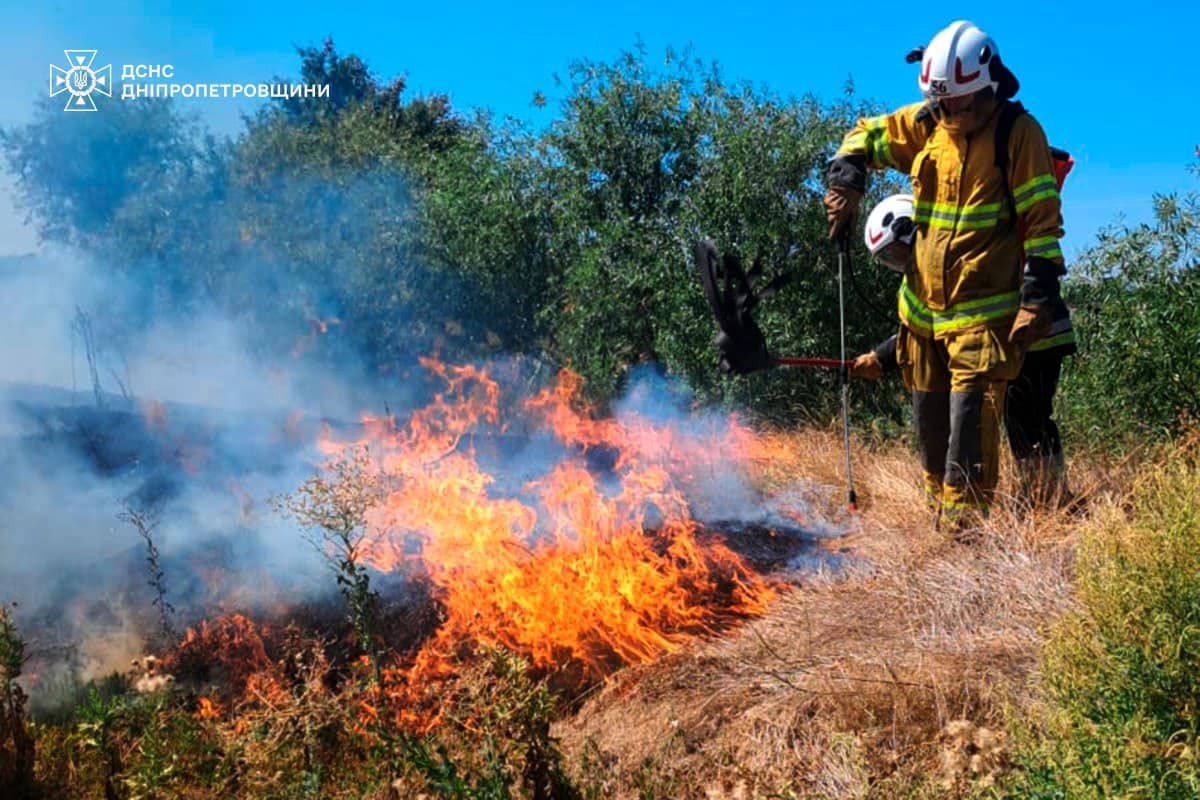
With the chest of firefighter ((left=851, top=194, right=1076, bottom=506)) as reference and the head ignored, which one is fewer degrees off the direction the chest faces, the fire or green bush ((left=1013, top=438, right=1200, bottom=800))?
the fire

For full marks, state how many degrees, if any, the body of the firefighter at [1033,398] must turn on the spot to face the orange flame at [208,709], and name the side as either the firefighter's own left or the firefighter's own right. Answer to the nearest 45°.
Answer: approximately 45° to the firefighter's own left

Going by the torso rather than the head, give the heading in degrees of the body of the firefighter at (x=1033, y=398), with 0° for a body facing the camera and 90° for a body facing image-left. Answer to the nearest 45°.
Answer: approximately 90°

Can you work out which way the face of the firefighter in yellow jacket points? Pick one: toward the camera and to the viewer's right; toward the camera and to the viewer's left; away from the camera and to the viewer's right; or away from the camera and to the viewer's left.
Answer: toward the camera and to the viewer's left

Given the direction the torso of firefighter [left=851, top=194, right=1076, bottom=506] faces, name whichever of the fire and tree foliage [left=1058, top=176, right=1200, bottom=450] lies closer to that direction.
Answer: the fire

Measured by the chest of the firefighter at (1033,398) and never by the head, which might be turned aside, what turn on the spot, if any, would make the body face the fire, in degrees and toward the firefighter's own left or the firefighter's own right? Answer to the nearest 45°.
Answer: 0° — they already face it

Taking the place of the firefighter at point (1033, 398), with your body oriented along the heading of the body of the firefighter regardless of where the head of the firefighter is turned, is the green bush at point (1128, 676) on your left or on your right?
on your left
